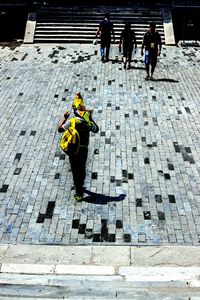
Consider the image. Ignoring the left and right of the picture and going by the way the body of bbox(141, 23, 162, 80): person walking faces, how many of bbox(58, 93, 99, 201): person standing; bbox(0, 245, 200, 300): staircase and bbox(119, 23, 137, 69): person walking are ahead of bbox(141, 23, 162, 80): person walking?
2

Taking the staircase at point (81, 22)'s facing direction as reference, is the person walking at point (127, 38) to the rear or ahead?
ahead

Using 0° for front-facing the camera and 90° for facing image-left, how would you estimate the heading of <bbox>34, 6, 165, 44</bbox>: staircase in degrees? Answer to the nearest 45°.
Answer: approximately 0°
